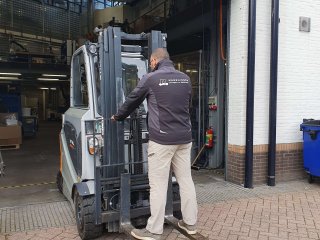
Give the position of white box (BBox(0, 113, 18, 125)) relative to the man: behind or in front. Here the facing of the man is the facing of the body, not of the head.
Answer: in front

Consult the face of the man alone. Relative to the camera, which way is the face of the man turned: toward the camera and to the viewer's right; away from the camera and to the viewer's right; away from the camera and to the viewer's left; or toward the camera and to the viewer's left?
away from the camera and to the viewer's left

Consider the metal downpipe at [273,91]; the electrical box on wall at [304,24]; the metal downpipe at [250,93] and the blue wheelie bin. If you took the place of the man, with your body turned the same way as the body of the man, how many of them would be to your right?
4

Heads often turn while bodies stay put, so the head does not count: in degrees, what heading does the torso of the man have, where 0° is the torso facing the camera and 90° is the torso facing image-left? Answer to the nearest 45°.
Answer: approximately 135°

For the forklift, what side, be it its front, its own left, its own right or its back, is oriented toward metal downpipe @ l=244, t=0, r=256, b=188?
left

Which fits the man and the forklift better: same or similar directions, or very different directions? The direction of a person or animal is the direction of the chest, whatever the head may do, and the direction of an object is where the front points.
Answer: very different directions

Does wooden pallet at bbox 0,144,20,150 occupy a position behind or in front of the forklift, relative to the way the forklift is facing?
behind

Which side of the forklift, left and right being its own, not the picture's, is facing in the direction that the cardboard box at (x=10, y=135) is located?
back

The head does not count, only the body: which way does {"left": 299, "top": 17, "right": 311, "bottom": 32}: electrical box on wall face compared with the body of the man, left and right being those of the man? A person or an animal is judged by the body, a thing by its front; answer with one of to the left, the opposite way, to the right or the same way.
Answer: the opposite way

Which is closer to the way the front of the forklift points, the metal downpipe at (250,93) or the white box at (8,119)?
the metal downpipe

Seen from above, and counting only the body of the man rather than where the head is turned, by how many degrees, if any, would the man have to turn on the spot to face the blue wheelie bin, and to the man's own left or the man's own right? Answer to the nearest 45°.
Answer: approximately 90° to the man's own right

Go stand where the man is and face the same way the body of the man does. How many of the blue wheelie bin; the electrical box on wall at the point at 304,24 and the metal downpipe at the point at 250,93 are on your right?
3

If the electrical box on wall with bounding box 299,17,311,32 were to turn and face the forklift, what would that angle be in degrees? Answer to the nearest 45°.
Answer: approximately 45° to its right
